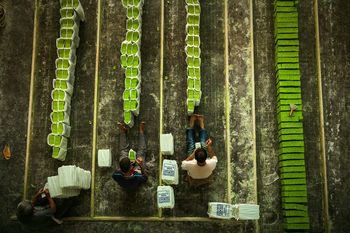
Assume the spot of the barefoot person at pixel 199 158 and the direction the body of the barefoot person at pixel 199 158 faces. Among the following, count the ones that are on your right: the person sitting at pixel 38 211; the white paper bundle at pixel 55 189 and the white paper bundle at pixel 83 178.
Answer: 0

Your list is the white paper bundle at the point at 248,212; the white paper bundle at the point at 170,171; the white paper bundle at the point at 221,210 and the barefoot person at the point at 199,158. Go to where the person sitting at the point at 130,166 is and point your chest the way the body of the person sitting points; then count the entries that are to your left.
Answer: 0

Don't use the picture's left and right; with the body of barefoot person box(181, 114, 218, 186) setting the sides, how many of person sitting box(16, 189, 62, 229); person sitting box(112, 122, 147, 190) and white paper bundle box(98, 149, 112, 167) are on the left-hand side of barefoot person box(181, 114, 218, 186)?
3

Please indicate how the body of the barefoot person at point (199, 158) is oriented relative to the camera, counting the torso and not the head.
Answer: away from the camera

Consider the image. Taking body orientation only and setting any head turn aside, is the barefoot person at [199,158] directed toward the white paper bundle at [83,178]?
no

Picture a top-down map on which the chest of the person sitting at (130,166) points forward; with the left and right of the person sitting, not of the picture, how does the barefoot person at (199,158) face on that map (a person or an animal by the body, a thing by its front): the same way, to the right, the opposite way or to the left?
the same way

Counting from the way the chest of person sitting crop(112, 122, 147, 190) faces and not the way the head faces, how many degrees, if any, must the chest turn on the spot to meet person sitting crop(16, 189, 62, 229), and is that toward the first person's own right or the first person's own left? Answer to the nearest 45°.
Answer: approximately 90° to the first person's own left

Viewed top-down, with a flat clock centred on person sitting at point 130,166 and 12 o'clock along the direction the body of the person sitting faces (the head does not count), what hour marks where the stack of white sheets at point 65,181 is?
The stack of white sheets is roughly at 9 o'clock from the person sitting.

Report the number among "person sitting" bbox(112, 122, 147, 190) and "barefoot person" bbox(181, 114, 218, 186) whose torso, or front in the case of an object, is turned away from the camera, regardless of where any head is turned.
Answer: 2

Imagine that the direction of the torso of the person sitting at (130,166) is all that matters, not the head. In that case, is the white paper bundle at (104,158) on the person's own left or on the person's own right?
on the person's own left

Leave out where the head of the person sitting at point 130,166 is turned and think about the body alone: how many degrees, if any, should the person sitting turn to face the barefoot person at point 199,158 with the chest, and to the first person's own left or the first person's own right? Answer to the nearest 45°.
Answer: approximately 90° to the first person's own right

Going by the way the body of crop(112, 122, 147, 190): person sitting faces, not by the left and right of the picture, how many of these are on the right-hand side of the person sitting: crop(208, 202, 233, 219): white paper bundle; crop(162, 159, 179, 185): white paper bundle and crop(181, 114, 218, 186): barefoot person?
3

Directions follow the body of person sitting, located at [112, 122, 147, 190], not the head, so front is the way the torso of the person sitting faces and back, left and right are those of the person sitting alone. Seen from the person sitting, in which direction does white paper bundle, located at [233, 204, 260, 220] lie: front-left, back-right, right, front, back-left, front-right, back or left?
right

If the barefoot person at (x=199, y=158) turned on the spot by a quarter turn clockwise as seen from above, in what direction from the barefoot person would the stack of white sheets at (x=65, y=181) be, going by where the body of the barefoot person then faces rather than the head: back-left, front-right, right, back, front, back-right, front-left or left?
back

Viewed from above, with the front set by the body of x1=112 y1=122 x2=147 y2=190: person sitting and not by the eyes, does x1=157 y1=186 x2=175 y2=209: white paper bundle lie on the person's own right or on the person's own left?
on the person's own right

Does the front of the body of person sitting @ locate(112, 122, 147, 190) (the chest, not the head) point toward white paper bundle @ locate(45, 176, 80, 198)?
no

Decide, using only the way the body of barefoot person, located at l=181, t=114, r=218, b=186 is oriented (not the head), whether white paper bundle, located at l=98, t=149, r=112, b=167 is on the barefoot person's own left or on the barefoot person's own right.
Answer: on the barefoot person's own left

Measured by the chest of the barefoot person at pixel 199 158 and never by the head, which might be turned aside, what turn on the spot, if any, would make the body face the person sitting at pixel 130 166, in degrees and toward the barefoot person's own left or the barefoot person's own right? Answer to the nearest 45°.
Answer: approximately 90° to the barefoot person's own left

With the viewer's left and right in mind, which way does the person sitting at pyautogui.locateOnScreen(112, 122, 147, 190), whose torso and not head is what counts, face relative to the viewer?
facing away from the viewer

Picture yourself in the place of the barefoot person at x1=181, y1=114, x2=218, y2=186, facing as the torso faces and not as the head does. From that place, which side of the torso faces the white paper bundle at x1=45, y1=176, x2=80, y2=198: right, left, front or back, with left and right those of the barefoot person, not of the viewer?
left

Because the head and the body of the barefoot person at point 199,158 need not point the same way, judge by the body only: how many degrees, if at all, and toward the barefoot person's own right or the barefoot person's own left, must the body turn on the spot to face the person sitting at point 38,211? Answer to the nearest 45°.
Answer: approximately 90° to the barefoot person's own left
